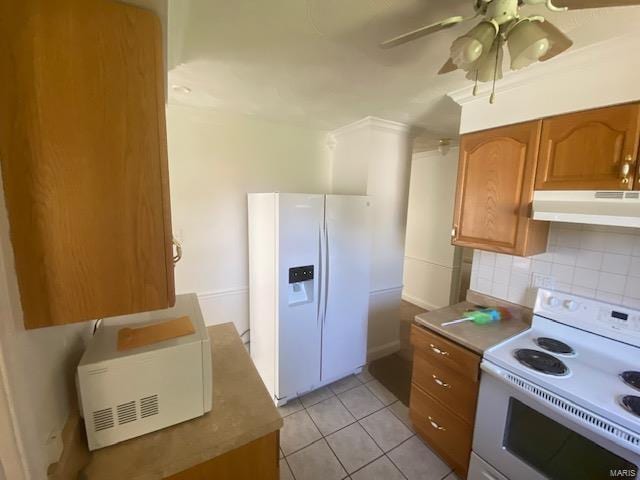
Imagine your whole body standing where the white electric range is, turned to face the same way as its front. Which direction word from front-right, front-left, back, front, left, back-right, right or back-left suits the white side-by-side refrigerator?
front-right

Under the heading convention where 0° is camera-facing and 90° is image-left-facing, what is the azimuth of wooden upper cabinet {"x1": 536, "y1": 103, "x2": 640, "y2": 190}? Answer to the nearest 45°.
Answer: approximately 45°

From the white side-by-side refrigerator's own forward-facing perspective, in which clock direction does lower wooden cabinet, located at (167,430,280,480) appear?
The lower wooden cabinet is roughly at 2 o'clock from the white side-by-side refrigerator.

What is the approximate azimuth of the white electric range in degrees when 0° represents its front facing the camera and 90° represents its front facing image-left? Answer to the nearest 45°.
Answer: approximately 45°

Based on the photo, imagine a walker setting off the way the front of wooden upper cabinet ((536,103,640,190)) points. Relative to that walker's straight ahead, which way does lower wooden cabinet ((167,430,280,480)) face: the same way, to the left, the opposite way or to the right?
the opposite way

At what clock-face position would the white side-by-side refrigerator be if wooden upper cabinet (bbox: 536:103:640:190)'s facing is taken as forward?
The white side-by-side refrigerator is roughly at 1 o'clock from the wooden upper cabinet.

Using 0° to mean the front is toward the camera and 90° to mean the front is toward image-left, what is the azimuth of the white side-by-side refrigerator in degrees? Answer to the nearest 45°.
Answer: approximately 315°

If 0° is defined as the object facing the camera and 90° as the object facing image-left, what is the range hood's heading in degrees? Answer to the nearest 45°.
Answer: approximately 45°

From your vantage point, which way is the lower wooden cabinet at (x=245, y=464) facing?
to the viewer's right

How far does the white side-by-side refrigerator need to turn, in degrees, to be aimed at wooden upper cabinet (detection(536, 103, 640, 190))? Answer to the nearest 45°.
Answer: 0° — it already faces it
